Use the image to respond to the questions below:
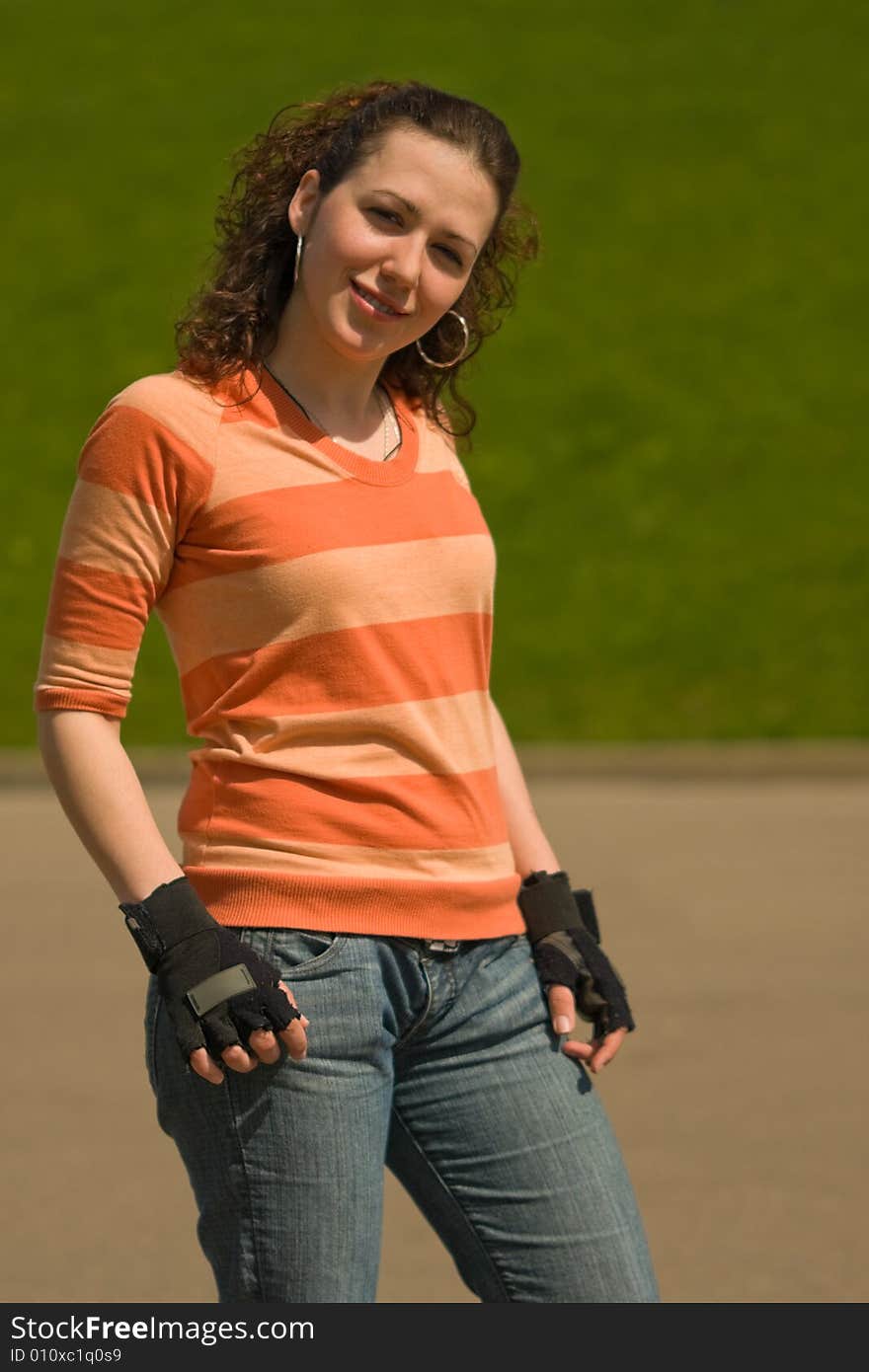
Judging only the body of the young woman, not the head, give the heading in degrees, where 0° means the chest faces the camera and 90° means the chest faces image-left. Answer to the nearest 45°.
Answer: approximately 315°

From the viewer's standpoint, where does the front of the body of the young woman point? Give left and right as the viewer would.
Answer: facing the viewer and to the right of the viewer
